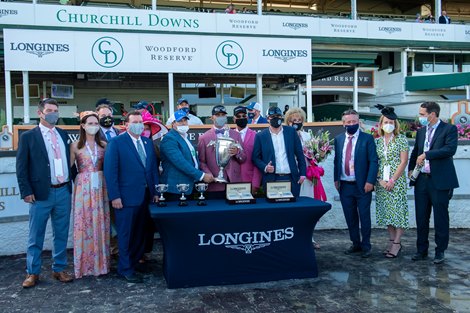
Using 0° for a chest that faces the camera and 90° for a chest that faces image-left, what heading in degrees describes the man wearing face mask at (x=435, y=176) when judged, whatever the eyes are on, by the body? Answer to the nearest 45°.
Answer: approximately 45°

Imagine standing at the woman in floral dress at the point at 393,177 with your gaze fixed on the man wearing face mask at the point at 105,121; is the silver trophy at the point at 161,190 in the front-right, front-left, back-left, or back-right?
front-left

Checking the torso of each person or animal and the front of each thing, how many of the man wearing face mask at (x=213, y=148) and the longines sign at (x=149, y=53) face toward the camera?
2

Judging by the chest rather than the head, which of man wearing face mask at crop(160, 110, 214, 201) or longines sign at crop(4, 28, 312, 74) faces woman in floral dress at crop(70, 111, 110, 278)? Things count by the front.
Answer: the longines sign

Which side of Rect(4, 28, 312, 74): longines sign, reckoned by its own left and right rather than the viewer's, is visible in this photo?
front

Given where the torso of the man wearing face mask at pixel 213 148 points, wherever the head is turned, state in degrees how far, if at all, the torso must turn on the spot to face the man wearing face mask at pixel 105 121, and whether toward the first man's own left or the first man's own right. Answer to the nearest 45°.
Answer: approximately 90° to the first man's own right

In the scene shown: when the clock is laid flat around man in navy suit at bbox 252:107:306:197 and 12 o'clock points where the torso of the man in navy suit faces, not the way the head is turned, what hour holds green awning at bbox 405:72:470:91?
The green awning is roughly at 7 o'clock from the man in navy suit.

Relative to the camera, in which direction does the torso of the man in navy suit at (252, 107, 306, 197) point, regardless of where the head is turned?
toward the camera

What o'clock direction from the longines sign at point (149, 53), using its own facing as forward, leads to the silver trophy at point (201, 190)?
The silver trophy is roughly at 12 o'clock from the longines sign.

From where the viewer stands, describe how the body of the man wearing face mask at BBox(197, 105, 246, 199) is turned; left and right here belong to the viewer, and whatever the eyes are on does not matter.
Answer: facing the viewer

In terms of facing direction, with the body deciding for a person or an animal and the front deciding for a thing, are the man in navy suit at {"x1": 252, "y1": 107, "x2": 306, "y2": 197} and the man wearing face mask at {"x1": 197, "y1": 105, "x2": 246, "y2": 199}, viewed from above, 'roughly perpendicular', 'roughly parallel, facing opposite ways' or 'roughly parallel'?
roughly parallel

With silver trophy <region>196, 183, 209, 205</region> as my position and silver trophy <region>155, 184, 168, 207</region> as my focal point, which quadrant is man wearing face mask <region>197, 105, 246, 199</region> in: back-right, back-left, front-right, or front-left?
back-right

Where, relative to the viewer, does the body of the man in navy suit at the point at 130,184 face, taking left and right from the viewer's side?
facing the viewer and to the right of the viewer

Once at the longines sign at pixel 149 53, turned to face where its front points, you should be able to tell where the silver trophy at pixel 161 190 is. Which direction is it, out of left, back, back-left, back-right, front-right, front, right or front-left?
front
